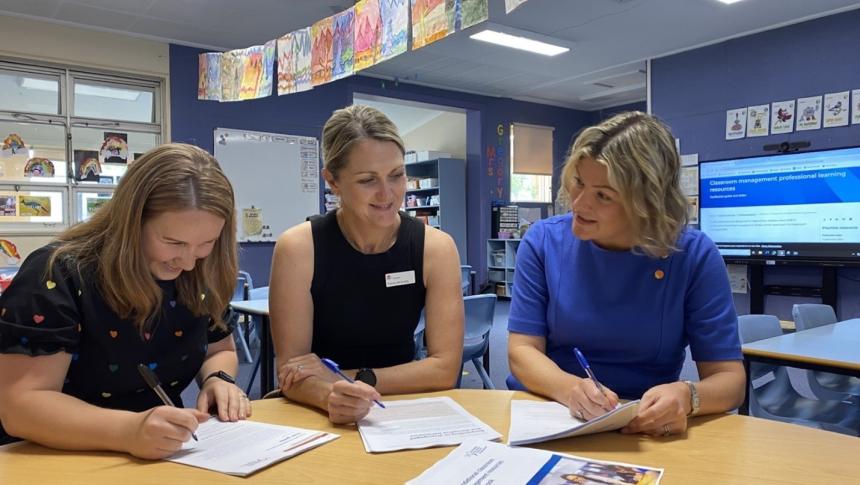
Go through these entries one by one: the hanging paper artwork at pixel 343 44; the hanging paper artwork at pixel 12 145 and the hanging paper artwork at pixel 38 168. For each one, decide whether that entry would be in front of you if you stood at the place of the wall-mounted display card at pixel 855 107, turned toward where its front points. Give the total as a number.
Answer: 3

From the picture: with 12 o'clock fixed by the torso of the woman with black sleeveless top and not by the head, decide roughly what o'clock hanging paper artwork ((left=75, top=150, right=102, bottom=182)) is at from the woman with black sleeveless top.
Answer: The hanging paper artwork is roughly at 5 o'clock from the woman with black sleeveless top.

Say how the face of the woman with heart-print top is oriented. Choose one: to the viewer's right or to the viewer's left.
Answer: to the viewer's right

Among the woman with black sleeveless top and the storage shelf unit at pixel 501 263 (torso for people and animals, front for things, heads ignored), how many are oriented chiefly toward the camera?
2

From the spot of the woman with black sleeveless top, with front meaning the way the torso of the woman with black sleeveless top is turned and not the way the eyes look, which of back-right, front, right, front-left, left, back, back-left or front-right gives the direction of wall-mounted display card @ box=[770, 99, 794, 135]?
back-left

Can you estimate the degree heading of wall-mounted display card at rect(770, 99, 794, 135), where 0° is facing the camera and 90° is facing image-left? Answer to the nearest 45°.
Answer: approximately 45°

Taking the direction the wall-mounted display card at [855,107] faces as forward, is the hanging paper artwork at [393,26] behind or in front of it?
in front

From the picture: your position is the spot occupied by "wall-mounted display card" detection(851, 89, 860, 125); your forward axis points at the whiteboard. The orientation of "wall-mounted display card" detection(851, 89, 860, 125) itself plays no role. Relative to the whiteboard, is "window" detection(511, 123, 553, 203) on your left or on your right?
right

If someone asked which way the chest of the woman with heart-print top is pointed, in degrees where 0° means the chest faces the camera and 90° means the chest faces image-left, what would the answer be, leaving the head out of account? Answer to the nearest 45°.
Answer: approximately 315°

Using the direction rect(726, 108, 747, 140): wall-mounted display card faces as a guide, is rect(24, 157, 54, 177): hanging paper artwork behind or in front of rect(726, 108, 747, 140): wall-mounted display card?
in front

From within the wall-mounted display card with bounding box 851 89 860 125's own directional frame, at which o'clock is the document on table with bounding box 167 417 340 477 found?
The document on table is roughly at 11 o'clock from the wall-mounted display card.

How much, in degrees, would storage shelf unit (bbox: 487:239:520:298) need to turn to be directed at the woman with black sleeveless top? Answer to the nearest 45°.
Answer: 0° — it already faces them
